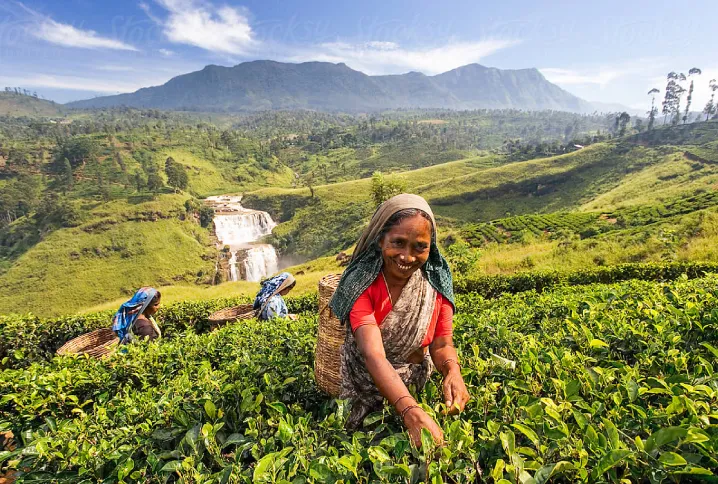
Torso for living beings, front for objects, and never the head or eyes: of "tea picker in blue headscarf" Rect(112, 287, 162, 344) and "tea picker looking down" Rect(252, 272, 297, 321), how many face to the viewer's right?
2

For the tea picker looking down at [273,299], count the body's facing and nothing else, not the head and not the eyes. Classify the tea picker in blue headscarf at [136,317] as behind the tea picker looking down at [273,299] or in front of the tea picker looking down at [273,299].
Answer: behind

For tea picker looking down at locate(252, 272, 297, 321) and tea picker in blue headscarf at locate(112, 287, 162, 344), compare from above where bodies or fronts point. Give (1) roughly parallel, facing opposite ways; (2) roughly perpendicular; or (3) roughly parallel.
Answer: roughly parallel

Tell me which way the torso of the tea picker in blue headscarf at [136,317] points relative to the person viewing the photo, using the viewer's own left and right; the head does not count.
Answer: facing to the right of the viewer

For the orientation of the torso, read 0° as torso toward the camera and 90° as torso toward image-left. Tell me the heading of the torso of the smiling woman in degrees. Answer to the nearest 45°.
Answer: approximately 315°

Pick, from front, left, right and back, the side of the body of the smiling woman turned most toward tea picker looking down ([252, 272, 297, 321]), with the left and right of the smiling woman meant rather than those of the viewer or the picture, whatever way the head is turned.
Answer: back

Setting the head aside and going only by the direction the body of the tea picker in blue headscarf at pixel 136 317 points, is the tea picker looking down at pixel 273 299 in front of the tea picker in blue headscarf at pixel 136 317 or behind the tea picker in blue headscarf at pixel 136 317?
in front

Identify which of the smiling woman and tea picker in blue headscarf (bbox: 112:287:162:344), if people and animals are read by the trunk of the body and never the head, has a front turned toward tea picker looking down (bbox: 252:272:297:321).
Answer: tea picker in blue headscarf (bbox: 112:287:162:344)

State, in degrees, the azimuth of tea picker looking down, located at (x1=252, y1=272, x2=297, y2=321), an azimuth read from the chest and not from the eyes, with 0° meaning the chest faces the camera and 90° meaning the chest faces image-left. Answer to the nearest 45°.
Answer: approximately 270°

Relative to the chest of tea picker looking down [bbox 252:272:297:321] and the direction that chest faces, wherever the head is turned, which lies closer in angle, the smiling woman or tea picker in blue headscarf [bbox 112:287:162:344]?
the smiling woman

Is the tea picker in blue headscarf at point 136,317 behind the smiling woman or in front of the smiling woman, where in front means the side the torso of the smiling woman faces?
behind

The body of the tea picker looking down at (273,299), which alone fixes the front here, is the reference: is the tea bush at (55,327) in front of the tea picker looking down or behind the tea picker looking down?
behind
